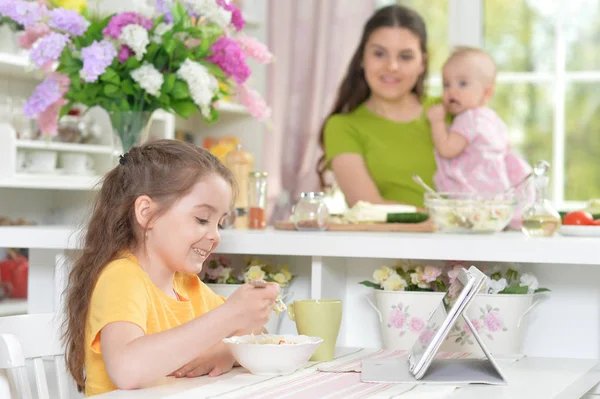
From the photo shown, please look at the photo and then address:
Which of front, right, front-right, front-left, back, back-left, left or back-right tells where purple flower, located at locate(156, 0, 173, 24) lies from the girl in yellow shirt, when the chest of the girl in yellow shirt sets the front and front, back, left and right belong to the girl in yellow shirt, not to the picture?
back-left

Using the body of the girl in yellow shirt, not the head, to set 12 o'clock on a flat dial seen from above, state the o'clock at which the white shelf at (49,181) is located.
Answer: The white shelf is roughly at 7 o'clock from the girl in yellow shirt.

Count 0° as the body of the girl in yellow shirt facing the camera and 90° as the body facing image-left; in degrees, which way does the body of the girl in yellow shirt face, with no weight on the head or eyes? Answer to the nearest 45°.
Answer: approximately 315°

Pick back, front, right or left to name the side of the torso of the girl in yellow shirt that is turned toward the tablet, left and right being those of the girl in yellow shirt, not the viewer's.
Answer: front

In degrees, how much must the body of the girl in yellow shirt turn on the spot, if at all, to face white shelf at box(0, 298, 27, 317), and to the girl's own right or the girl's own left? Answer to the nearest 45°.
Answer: approximately 135° to the girl's own left

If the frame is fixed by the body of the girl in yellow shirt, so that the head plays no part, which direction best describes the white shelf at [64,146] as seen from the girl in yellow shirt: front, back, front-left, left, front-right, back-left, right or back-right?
back-left

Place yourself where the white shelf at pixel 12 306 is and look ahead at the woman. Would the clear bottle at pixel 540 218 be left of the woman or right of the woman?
right

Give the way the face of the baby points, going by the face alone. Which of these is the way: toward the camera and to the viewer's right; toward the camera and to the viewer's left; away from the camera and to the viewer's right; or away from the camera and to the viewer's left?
toward the camera and to the viewer's left

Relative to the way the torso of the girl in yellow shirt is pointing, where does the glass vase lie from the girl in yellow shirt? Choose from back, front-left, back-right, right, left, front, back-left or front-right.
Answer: back-left

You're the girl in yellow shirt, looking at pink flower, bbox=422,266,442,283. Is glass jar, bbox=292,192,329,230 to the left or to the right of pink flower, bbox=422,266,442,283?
left

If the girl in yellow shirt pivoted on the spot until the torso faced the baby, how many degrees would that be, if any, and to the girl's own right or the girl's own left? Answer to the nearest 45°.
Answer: approximately 90° to the girl's own left
